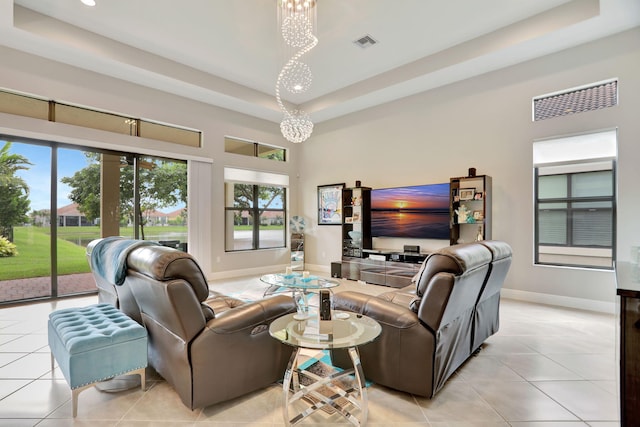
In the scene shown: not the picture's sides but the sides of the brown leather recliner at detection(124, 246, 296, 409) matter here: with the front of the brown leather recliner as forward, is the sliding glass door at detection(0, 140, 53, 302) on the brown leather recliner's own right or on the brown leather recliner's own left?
on the brown leather recliner's own left

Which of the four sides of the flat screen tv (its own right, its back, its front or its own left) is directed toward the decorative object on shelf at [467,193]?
left

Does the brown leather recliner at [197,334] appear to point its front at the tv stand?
yes

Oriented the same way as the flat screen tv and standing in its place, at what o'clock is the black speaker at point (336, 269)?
The black speaker is roughly at 2 o'clock from the flat screen tv.

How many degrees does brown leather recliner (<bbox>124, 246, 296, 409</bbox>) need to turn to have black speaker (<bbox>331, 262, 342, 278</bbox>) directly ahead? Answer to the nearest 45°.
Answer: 0° — it already faces it

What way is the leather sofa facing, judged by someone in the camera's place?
facing away from the viewer and to the left of the viewer

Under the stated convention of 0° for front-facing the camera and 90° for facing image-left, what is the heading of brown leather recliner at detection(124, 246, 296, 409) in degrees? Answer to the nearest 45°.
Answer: approximately 225°

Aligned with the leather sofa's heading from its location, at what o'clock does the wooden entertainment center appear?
The wooden entertainment center is roughly at 1 o'clock from the leather sofa.
